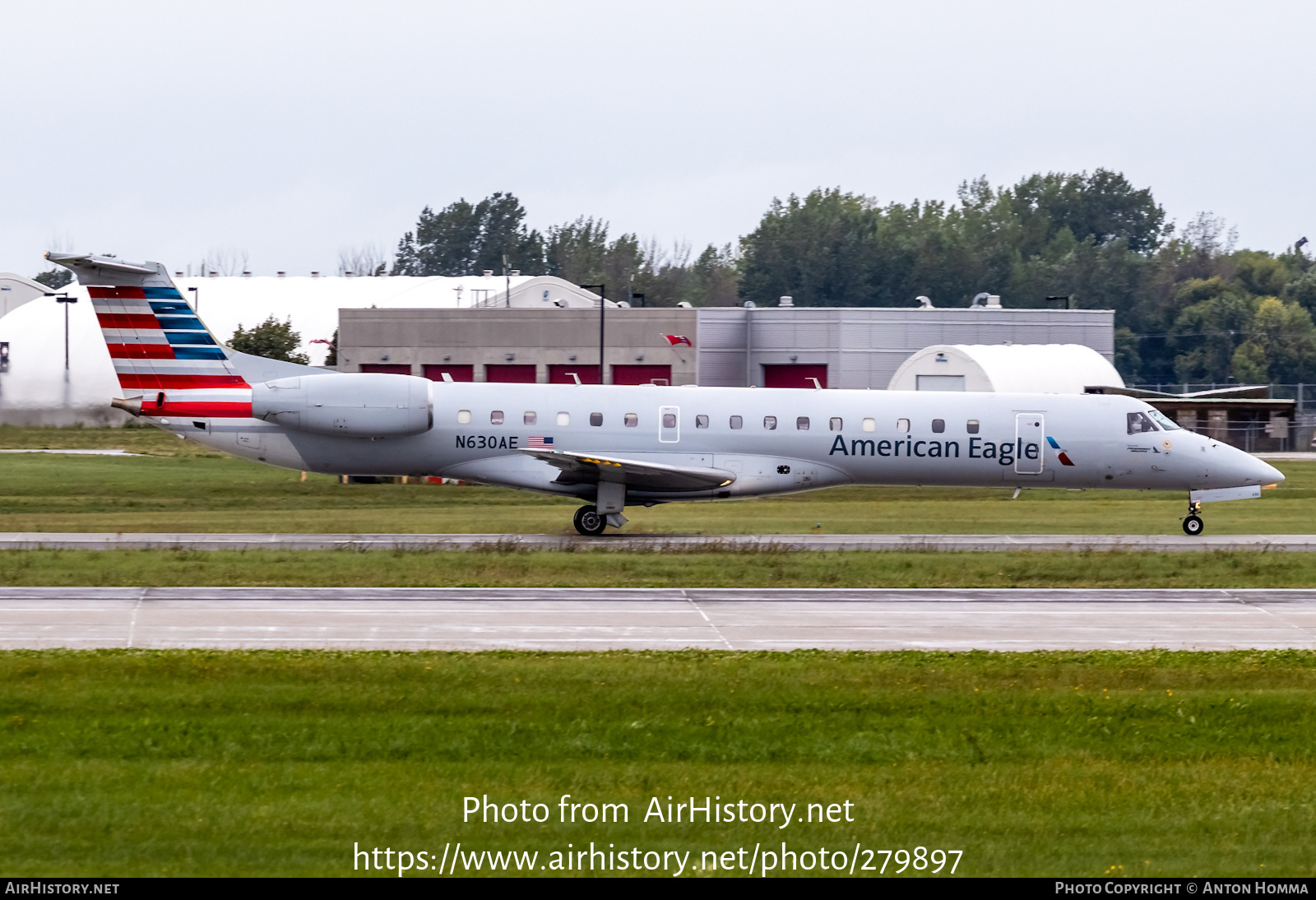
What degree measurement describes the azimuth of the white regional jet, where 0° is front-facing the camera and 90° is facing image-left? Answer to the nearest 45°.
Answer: approximately 270°
